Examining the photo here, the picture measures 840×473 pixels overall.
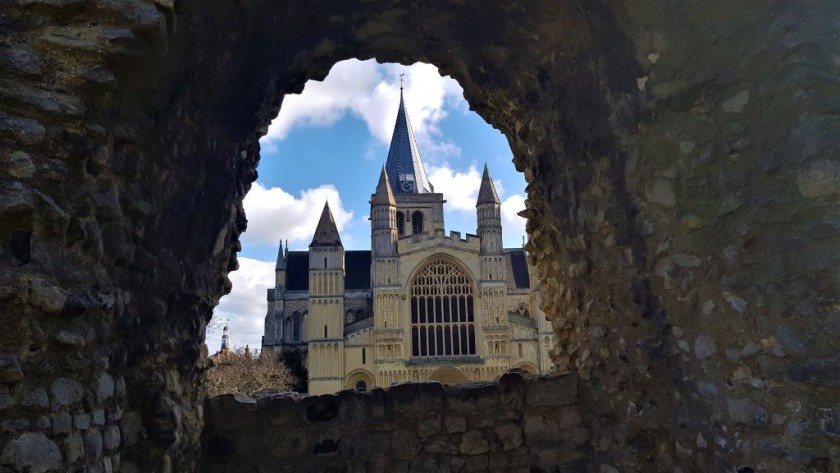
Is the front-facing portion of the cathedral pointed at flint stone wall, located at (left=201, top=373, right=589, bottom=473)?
yes

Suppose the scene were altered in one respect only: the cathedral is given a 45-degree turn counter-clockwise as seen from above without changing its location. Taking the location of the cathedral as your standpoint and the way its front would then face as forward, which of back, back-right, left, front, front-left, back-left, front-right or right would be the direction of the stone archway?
front-right

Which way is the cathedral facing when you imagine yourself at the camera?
facing the viewer
